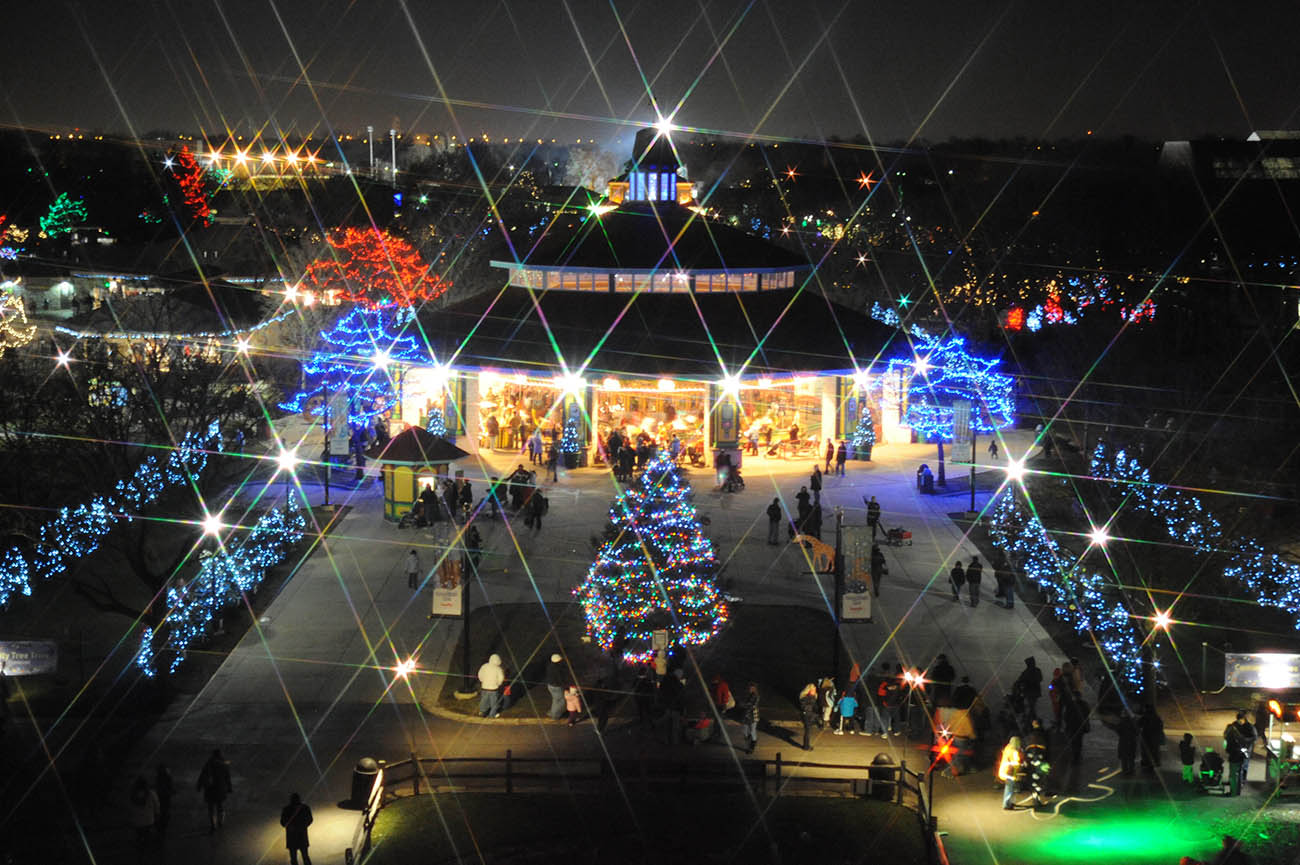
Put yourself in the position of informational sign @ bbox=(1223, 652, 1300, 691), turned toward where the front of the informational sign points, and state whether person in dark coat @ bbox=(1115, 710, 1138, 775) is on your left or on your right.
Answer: on your right

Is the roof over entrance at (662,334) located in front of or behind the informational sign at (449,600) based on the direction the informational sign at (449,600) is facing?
behind

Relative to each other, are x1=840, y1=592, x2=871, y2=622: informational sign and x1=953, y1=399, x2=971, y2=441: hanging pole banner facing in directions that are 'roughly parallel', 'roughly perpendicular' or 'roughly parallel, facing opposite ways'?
roughly parallel

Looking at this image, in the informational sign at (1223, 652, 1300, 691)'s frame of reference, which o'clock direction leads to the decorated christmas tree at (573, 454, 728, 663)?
The decorated christmas tree is roughly at 3 o'clock from the informational sign.

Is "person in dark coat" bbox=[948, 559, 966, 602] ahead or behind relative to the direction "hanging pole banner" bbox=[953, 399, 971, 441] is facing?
ahead

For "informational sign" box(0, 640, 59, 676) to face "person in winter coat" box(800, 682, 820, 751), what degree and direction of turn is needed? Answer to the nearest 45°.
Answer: approximately 90° to its left

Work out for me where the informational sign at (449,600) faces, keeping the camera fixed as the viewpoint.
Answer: facing the viewer

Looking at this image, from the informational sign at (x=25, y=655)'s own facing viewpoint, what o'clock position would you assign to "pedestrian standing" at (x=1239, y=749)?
The pedestrian standing is roughly at 10 o'clock from the informational sign.

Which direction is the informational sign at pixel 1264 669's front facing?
toward the camera

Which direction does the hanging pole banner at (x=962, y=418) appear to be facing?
toward the camera

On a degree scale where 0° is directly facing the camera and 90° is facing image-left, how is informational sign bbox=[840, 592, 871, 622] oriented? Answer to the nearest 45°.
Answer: approximately 0°

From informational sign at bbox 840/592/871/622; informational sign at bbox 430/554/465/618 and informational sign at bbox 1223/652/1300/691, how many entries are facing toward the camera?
3

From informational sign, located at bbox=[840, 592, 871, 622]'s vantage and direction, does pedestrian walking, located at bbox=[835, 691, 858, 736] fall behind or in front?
in front

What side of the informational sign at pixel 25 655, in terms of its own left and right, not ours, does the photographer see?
front
